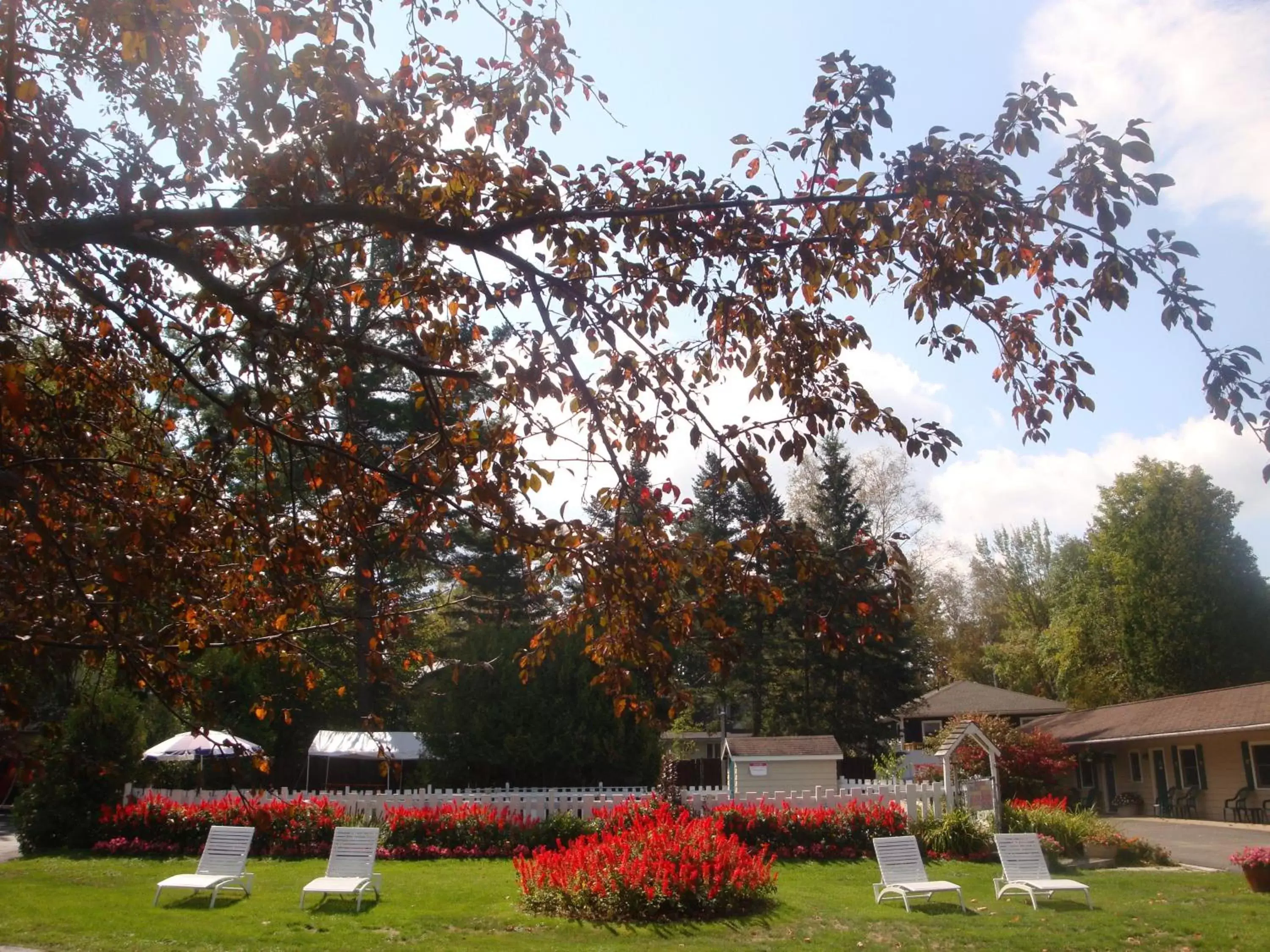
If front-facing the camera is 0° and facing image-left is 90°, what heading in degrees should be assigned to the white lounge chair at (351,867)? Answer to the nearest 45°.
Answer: approximately 45°

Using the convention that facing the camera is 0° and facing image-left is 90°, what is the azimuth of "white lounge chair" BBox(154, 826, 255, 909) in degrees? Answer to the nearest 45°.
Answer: approximately 45°

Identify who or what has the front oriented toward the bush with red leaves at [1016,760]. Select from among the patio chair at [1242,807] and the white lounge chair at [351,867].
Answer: the patio chair

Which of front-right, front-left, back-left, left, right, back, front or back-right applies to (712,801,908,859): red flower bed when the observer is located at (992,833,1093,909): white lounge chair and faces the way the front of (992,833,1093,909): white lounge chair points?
back

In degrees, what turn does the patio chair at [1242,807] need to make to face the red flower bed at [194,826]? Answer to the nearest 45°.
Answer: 0° — it already faces it

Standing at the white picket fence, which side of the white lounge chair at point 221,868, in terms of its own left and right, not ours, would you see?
back

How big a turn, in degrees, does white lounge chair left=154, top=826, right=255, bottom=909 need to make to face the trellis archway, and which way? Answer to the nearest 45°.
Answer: approximately 135° to its left

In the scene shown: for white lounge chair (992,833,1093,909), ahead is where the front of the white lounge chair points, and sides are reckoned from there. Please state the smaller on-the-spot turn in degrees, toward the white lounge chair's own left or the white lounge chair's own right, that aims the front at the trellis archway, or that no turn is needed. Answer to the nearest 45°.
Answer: approximately 135° to the white lounge chair's own left
